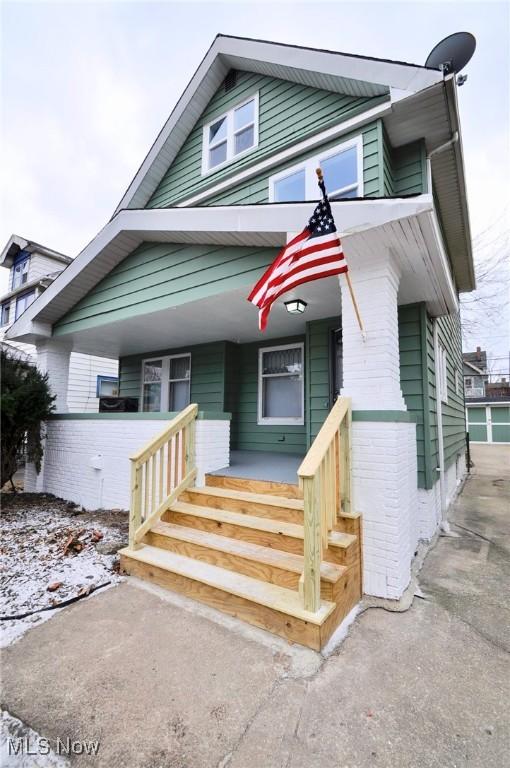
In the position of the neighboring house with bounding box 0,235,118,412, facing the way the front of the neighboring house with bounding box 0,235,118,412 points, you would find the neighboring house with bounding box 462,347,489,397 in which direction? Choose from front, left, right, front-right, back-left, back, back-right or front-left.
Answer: back-left

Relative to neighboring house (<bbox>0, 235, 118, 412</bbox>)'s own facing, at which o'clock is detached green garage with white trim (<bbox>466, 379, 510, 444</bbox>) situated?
detached green garage with white trim (<bbox>466, 379, 510, 444</bbox>) is roughly at 8 o'clock from neighboring house (<bbox>0, 235, 118, 412</bbox>).

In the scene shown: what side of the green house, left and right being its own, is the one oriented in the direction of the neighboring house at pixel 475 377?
back

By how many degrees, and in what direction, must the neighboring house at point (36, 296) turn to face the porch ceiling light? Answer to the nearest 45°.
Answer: approximately 45° to its left

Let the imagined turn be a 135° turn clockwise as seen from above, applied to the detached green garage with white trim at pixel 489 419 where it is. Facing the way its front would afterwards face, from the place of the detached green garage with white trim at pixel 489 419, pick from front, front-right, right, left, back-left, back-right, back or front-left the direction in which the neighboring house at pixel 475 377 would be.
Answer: front-right

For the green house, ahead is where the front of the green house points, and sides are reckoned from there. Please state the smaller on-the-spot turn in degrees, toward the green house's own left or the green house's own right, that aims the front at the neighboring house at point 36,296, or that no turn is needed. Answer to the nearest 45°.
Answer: approximately 90° to the green house's own right

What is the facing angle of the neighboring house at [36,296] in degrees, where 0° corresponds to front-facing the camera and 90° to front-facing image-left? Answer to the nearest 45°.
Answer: approximately 45°

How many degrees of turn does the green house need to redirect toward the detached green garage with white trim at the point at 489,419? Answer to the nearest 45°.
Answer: approximately 180°

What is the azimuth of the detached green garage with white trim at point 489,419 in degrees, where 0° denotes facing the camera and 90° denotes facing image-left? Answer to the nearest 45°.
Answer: approximately 0°
